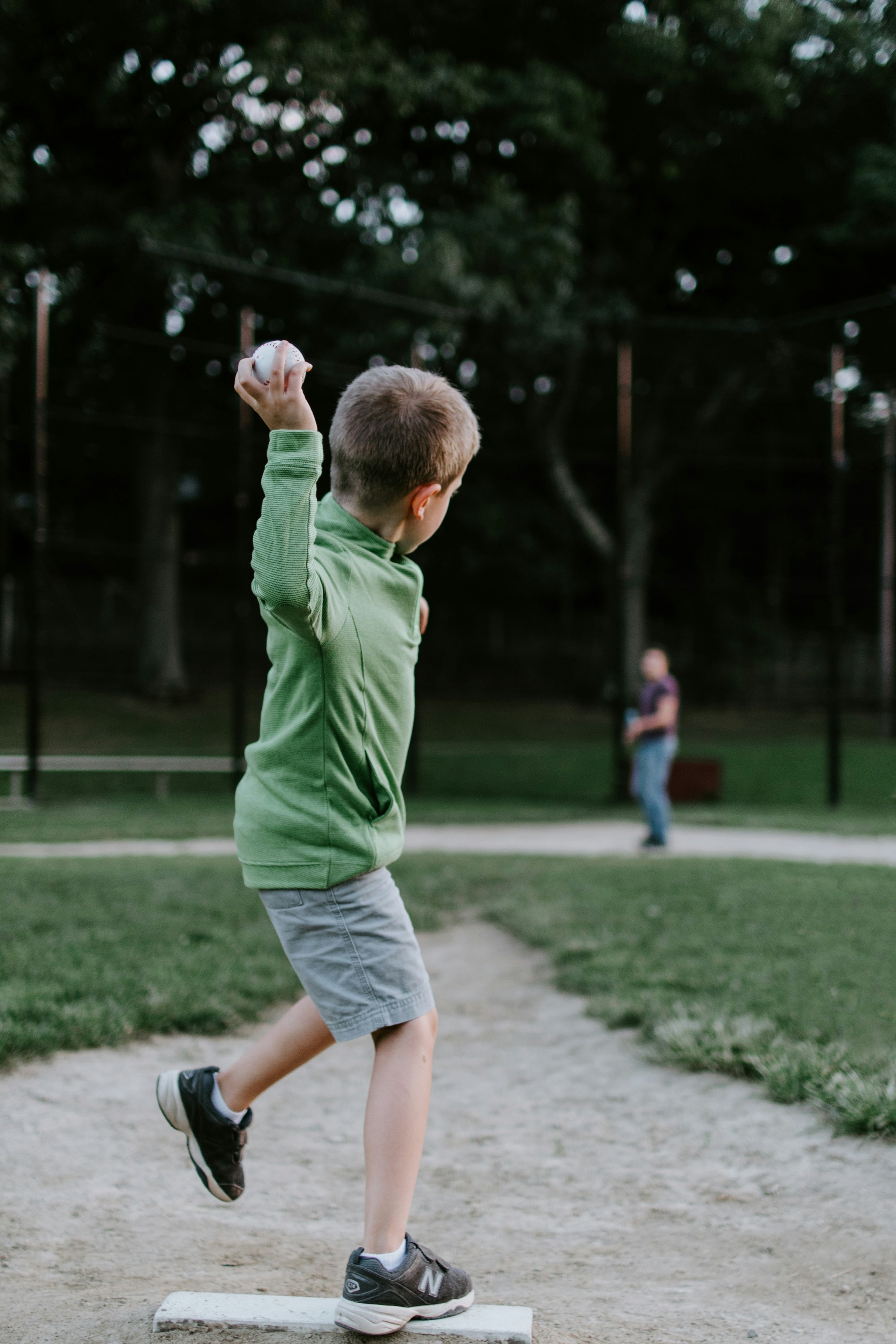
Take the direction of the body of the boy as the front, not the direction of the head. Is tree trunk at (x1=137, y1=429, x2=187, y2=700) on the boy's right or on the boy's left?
on the boy's left

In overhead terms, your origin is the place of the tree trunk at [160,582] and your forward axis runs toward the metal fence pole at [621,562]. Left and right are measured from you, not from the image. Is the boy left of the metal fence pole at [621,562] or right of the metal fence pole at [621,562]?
right

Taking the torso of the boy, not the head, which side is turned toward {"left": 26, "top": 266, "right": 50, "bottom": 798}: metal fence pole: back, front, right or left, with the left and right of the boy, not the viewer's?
left

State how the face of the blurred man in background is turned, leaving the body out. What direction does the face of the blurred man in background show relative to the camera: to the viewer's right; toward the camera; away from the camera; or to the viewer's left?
toward the camera

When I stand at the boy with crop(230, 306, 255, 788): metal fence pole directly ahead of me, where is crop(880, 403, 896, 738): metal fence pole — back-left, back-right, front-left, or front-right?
front-right

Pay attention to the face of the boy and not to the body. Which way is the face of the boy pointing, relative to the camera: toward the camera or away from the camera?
away from the camera

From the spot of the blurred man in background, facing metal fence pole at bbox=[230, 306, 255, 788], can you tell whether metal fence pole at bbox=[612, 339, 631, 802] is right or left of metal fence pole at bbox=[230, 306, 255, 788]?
right

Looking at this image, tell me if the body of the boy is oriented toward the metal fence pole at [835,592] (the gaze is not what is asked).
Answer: no

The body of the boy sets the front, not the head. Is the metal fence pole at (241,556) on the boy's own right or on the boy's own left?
on the boy's own left
